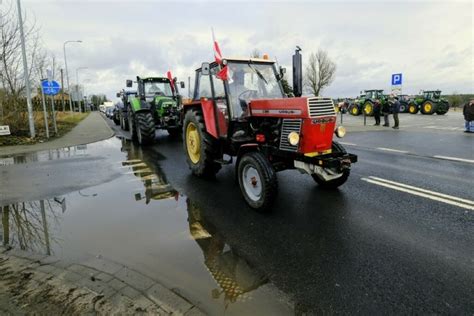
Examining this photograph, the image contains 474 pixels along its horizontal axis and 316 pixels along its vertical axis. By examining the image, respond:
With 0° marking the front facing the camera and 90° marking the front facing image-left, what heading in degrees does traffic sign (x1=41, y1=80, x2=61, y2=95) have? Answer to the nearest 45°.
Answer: approximately 0°

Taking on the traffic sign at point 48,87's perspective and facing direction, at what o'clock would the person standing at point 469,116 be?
The person standing is roughly at 10 o'clock from the traffic sign.

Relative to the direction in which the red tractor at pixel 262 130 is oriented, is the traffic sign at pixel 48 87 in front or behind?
behind

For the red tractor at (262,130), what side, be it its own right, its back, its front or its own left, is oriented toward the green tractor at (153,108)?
back

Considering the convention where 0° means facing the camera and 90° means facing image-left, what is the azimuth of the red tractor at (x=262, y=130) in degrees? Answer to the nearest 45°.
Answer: approximately 315°

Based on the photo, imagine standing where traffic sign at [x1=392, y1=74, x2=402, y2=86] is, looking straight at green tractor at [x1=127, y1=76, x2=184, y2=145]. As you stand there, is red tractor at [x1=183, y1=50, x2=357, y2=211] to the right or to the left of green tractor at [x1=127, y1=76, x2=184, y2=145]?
left

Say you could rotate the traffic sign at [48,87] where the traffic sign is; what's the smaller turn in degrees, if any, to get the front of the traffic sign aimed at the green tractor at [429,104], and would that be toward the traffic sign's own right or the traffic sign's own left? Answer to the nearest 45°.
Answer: approximately 90° to the traffic sign's own left

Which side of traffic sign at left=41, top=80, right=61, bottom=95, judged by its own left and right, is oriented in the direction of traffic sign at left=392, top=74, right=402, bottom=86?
left

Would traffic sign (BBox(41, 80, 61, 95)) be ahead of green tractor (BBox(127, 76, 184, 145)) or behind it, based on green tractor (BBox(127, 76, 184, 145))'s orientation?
behind
